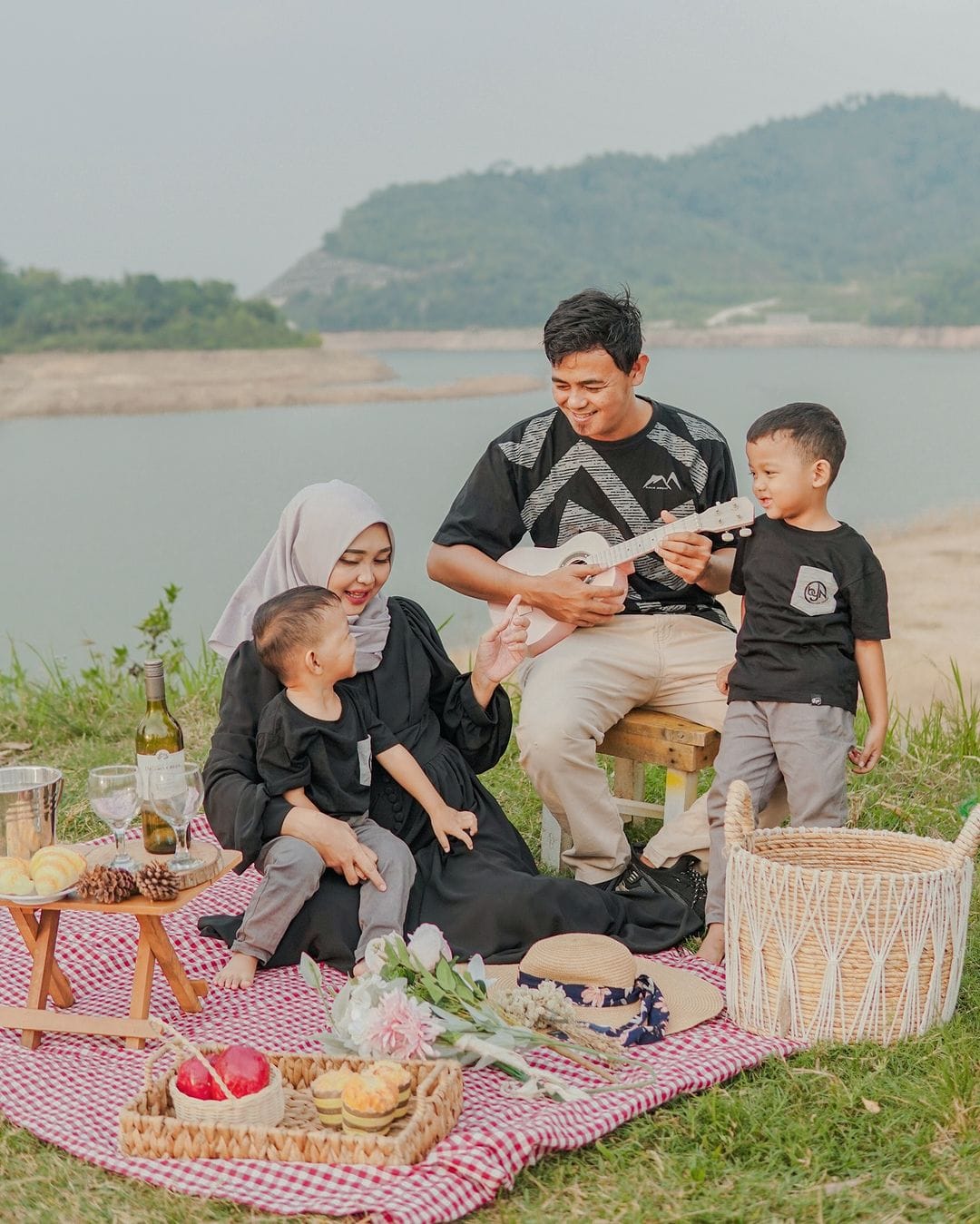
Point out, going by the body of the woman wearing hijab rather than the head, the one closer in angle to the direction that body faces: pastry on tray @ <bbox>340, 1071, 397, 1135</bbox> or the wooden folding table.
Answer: the pastry on tray

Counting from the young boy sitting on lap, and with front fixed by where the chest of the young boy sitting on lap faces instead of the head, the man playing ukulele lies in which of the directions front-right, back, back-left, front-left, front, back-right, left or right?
left

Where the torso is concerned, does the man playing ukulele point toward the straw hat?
yes

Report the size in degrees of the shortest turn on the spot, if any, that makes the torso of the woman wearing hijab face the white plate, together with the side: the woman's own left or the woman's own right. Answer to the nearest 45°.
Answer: approximately 90° to the woman's own right

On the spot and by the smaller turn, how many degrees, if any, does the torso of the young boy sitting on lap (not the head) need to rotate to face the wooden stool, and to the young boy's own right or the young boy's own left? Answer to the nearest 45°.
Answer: approximately 90° to the young boy's own left

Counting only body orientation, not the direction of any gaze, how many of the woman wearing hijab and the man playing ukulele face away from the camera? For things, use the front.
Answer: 0

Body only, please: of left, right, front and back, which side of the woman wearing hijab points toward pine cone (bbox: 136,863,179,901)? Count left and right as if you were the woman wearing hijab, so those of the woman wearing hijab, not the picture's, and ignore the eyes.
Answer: right

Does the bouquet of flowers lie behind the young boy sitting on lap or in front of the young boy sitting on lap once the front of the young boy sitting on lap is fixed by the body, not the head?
in front

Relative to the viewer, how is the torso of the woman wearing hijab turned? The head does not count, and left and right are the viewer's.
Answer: facing the viewer and to the right of the viewer

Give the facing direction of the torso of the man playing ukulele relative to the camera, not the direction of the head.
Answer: toward the camera

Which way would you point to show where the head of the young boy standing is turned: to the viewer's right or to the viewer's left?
to the viewer's left

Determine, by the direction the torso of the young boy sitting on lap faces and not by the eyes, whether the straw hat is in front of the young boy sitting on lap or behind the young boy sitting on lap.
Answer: in front

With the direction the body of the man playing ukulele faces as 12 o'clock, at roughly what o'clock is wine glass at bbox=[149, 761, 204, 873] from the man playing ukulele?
The wine glass is roughly at 1 o'clock from the man playing ukulele.

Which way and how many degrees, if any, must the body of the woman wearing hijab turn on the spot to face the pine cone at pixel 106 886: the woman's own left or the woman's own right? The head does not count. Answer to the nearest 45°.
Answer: approximately 90° to the woman's own right
